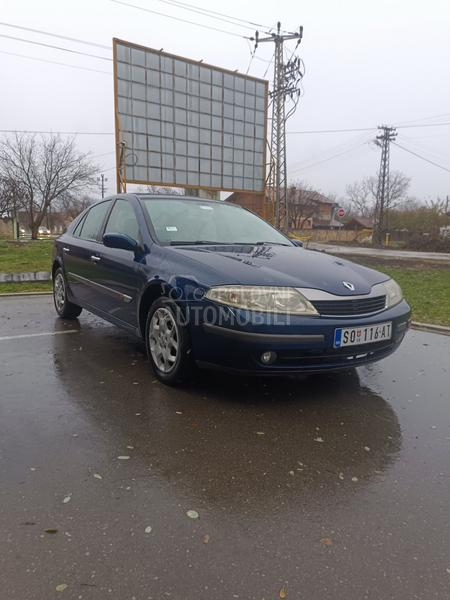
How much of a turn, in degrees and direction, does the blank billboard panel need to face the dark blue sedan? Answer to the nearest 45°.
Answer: approximately 45° to its right

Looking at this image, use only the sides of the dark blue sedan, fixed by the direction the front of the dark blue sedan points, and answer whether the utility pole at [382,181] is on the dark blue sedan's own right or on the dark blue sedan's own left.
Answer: on the dark blue sedan's own left

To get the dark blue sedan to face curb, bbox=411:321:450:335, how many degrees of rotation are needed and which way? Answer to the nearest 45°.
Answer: approximately 90° to its left

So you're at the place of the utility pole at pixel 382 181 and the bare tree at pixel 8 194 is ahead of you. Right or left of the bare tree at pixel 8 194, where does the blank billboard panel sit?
left

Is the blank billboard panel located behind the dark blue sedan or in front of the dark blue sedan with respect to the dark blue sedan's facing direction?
behind

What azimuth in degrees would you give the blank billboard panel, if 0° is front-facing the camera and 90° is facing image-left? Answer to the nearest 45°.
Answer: approximately 315°
